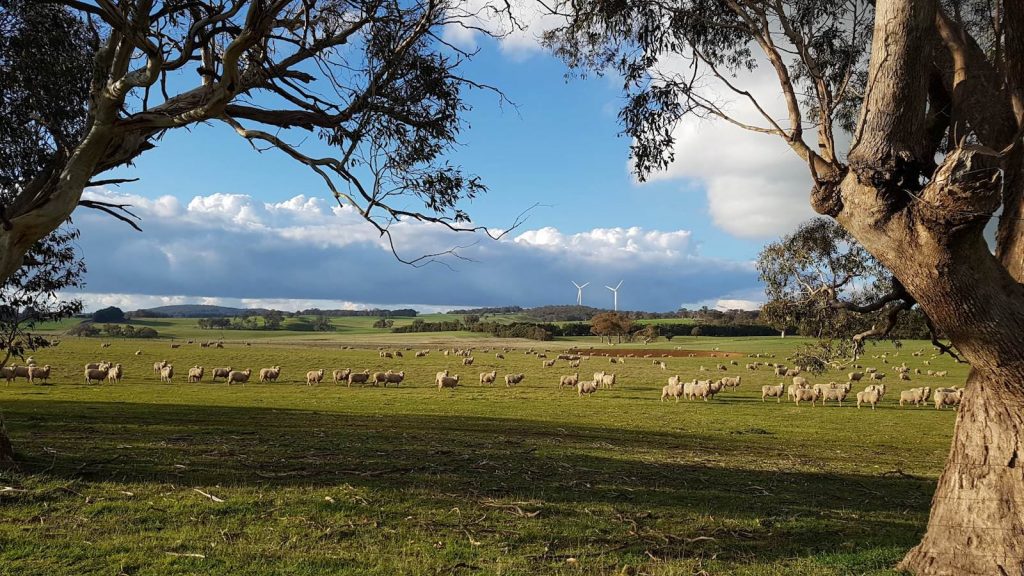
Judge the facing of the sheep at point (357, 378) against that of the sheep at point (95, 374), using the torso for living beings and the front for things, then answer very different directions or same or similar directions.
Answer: same or similar directions

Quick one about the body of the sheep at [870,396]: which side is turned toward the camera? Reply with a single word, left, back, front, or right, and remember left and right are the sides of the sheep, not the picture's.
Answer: right

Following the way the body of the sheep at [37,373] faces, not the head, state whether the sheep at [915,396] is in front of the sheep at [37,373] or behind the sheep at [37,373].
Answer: in front

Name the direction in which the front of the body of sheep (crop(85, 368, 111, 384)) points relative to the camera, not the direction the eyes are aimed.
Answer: to the viewer's right

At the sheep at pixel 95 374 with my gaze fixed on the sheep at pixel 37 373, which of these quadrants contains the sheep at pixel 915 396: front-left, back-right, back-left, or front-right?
back-left

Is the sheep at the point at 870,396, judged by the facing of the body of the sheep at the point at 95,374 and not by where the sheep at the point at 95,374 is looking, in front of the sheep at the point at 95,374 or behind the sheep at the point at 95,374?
in front

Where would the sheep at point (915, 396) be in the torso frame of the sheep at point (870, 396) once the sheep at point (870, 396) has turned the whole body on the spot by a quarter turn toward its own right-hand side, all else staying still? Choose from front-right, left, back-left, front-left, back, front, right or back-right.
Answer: back-left
